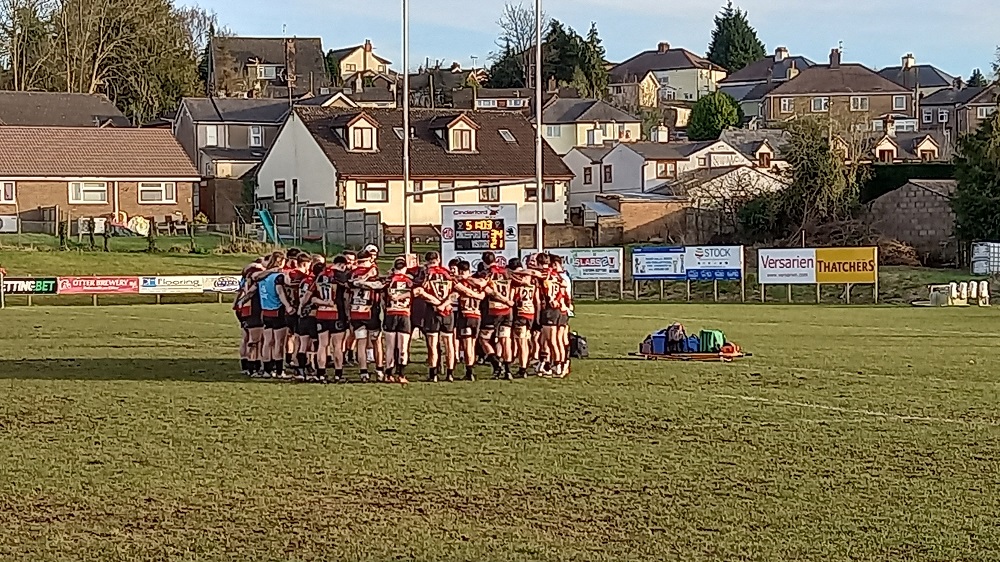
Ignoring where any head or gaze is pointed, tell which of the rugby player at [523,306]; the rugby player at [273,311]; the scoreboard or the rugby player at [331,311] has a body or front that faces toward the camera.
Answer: the scoreboard

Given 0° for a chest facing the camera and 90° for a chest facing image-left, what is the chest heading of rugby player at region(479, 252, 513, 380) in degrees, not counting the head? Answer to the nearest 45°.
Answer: approximately 135°

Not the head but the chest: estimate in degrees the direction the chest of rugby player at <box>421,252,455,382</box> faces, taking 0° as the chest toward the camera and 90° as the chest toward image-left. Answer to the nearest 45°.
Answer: approximately 180°

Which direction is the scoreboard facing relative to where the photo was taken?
toward the camera

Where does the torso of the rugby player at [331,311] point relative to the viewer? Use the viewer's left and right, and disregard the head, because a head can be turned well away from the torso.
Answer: facing away from the viewer

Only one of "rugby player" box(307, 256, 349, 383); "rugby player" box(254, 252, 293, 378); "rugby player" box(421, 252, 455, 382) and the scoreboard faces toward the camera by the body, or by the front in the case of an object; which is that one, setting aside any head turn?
the scoreboard

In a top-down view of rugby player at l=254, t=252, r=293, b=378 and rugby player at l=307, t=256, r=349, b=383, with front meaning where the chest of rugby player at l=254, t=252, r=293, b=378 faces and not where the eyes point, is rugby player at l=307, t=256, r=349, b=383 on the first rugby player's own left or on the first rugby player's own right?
on the first rugby player's own right

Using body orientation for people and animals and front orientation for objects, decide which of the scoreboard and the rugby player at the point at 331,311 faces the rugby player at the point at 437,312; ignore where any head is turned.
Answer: the scoreboard

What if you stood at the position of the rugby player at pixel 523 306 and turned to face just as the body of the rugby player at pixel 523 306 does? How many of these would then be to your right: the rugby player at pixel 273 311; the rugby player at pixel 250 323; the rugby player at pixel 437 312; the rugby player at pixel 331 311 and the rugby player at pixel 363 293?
0

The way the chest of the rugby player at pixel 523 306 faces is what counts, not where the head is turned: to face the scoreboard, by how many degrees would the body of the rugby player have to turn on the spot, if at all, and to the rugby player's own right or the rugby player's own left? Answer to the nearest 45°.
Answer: approximately 45° to the rugby player's own right

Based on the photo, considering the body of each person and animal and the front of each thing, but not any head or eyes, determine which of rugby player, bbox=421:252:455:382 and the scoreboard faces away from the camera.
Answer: the rugby player

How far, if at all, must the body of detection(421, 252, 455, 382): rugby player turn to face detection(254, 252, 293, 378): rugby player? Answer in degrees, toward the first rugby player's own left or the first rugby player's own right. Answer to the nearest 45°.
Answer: approximately 90° to the first rugby player's own left

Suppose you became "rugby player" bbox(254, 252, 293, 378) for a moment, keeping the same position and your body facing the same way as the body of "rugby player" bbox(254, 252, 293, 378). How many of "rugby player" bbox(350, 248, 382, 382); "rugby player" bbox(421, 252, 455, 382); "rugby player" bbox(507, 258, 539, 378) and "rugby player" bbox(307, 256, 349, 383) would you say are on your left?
0

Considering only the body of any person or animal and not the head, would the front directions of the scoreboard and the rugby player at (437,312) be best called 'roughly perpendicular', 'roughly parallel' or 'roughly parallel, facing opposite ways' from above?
roughly parallel, facing opposite ways

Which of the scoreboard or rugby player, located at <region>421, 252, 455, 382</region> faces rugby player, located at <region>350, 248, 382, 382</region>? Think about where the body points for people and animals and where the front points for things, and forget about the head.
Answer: the scoreboard

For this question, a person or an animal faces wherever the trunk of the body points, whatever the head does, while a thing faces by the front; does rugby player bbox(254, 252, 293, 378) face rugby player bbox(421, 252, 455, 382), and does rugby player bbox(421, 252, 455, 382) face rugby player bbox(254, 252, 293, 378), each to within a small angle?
no

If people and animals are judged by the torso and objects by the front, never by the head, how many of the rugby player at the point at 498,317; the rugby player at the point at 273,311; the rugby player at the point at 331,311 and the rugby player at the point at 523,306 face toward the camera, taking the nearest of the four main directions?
0
